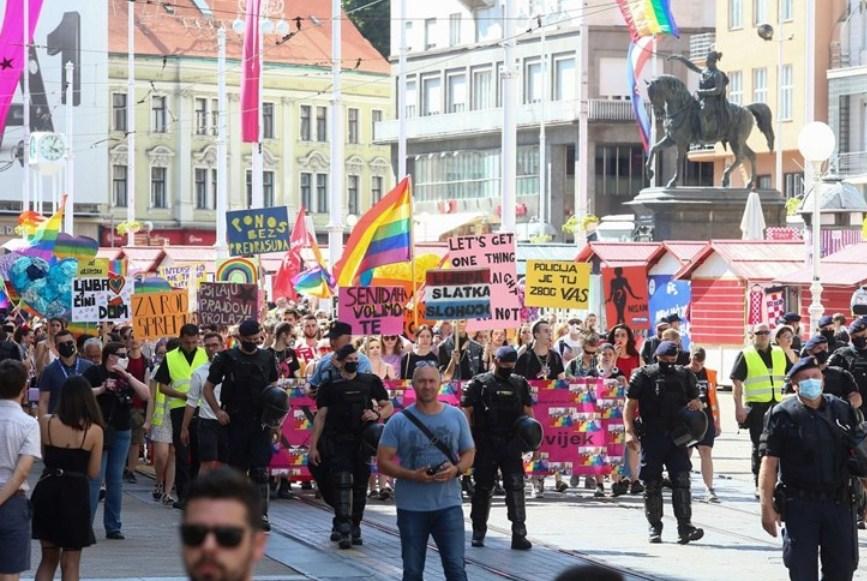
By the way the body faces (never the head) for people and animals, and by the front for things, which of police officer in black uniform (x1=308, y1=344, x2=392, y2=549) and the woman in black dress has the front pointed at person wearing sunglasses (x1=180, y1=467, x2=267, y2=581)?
the police officer in black uniform

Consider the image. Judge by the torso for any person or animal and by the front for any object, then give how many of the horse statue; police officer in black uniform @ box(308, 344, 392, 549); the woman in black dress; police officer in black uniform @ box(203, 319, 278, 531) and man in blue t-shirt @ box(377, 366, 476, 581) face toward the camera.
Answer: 3

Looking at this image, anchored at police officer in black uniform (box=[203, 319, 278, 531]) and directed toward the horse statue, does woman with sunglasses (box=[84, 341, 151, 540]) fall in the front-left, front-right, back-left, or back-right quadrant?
back-left

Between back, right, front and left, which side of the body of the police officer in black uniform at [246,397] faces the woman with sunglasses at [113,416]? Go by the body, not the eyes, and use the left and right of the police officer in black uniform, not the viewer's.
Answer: right

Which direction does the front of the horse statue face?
to the viewer's left
